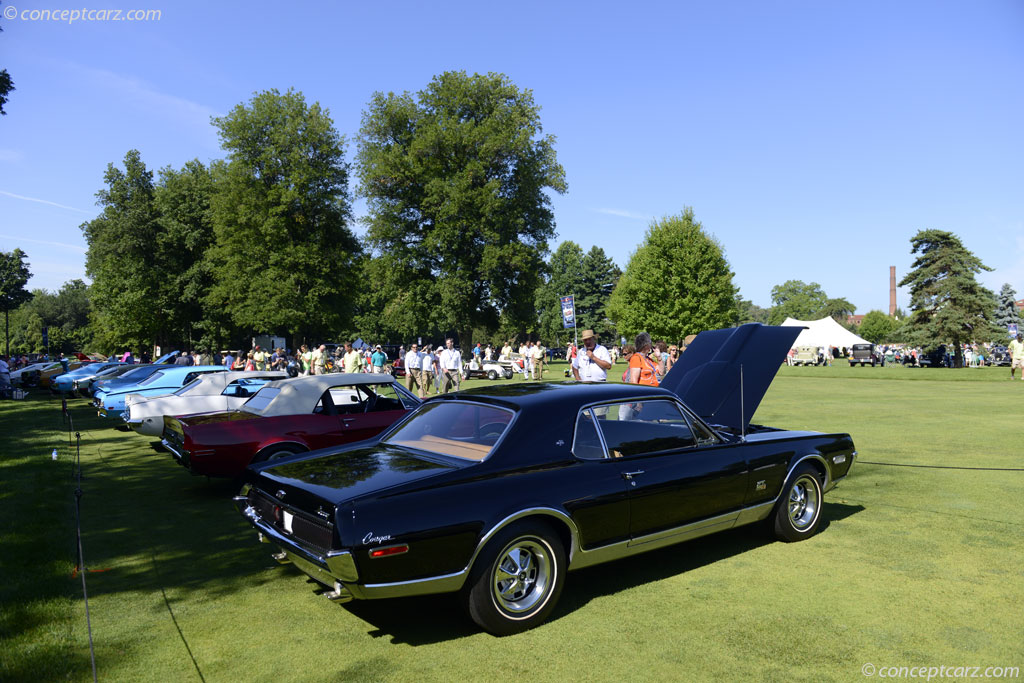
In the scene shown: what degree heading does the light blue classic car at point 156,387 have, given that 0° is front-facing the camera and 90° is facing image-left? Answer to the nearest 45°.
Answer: approximately 225°

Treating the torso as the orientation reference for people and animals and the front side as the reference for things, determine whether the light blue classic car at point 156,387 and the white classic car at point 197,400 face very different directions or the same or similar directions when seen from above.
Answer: same or similar directions

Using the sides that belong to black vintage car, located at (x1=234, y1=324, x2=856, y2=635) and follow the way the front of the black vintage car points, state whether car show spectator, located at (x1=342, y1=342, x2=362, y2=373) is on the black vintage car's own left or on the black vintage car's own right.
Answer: on the black vintage car's own left

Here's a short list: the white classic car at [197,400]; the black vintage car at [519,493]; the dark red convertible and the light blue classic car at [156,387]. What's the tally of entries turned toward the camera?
0

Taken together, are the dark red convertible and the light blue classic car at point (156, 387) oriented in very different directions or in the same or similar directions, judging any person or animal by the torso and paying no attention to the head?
same or similar directions

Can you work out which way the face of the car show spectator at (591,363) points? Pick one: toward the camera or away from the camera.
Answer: toward the camera

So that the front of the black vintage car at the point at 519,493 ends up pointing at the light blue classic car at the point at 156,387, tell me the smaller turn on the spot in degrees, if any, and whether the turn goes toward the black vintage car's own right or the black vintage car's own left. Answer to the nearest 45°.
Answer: approximately 90° to the black vintage car's own left

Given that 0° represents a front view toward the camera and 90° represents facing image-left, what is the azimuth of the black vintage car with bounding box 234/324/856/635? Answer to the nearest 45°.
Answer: approximately 225°

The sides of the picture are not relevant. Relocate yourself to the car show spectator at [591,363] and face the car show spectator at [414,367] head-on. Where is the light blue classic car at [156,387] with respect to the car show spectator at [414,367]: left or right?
left

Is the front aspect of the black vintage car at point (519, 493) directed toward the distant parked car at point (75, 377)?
no

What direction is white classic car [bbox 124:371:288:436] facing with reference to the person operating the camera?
facing away from the viewer and to the right of the viewer

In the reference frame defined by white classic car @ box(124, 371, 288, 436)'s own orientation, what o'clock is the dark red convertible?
The dark red convertible is roughly at 4 o'clock from the white classic car.

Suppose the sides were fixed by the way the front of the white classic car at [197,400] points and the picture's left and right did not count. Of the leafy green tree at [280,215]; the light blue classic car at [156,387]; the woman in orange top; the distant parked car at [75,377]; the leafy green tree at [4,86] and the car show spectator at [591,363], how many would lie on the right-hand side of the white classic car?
2

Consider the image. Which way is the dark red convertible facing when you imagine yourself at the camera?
facing away from the viewer and to the right of the viewer

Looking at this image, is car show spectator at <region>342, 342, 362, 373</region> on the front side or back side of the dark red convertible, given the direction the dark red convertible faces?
on the front side

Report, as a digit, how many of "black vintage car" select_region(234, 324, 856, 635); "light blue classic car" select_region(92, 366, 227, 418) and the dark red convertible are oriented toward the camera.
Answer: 0

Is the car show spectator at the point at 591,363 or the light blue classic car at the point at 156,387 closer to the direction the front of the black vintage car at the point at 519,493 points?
the car show spectator
